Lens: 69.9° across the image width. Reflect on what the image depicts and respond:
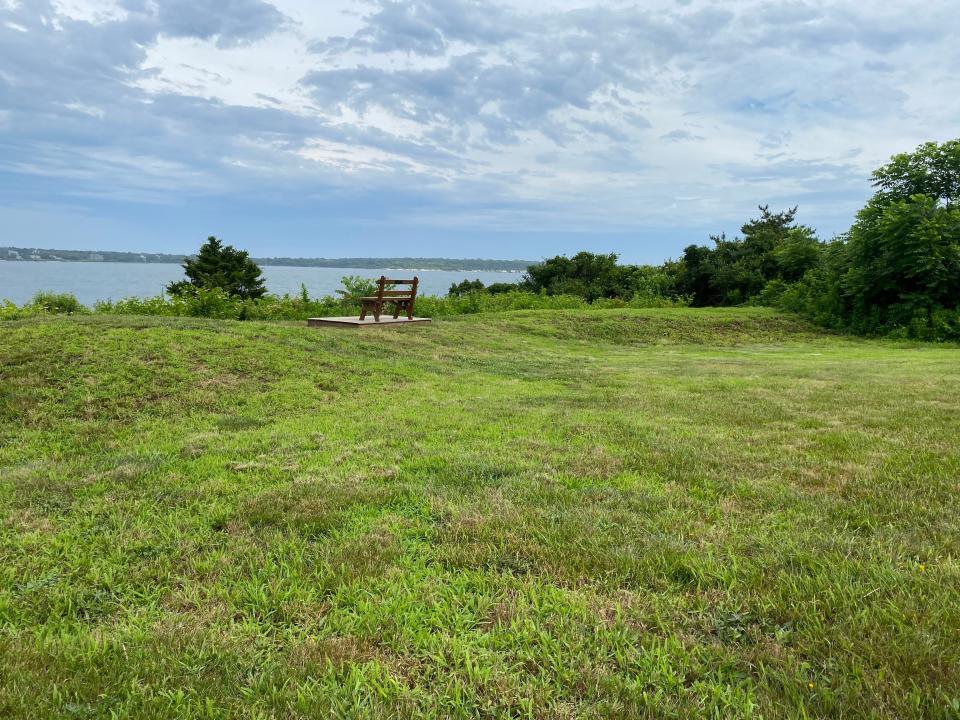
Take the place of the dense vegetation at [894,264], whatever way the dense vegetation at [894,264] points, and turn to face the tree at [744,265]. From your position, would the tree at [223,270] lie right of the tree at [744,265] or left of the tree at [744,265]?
left

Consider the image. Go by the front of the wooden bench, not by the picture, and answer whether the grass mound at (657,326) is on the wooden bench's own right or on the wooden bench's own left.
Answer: on the wooden bench's own right

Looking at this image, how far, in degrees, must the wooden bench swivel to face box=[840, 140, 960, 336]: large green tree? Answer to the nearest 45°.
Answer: approximately 135° to its right

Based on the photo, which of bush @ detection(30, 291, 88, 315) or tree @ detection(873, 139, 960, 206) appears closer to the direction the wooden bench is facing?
the bush

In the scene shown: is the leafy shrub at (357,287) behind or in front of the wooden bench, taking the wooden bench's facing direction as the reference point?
in front

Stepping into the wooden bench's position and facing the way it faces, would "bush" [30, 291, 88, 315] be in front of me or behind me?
in front

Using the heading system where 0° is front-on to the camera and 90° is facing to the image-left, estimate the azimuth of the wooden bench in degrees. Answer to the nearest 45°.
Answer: approximately 135°

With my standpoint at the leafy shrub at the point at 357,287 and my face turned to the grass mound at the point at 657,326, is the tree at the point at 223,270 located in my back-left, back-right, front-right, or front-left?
back-left

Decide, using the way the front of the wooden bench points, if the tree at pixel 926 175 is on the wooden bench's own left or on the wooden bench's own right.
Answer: on the wooden bench's own right

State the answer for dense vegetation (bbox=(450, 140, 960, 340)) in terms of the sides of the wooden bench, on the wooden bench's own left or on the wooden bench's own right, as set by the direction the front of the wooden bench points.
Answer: on the wooden bench's own right

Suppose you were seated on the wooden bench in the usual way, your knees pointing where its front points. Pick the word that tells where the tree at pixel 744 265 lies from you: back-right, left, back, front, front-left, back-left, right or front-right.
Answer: right
